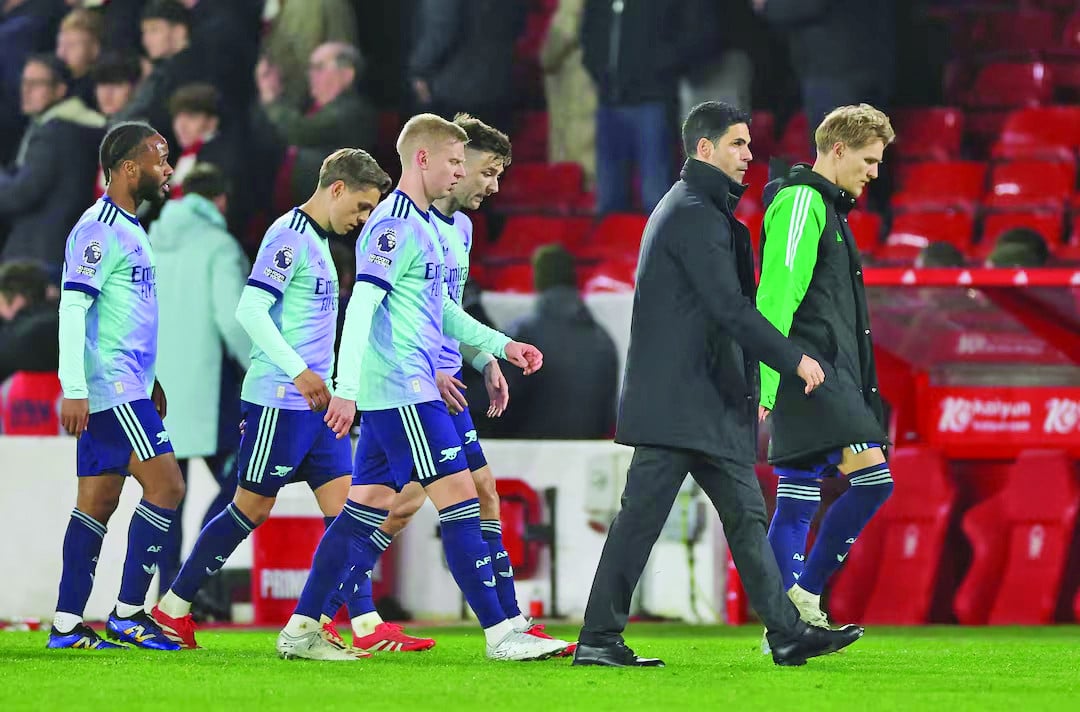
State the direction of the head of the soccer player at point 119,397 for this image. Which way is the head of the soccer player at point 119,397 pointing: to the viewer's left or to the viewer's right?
to the viewer's right

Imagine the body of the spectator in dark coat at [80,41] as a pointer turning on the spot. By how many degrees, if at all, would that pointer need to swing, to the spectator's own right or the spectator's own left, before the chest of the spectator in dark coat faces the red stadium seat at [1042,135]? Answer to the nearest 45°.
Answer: approximately 135° to the spectator's own left

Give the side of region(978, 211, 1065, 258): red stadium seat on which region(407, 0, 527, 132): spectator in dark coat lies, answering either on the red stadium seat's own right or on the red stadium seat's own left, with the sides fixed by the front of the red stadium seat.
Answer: on the red stadium seat's own right

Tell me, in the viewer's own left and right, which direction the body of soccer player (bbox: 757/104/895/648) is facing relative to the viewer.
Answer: facing to the right of the viewer

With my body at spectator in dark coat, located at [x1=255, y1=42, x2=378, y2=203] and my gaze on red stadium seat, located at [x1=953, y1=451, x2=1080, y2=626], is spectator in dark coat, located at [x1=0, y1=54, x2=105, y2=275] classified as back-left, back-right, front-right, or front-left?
back-right

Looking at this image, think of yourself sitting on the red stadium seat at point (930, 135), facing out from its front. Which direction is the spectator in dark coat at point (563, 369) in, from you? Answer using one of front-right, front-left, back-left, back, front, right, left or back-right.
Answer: front-right

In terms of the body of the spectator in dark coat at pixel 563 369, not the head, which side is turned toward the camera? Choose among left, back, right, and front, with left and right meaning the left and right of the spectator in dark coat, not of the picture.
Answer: back

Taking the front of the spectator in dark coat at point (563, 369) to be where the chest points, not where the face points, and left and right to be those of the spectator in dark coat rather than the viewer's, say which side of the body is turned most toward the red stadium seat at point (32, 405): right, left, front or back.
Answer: left

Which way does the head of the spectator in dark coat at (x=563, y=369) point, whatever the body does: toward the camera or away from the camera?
away from the camera
